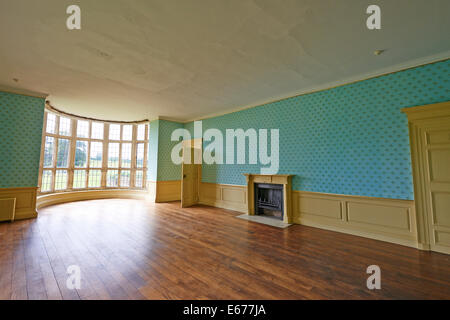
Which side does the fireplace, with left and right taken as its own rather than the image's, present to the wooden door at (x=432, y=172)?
left

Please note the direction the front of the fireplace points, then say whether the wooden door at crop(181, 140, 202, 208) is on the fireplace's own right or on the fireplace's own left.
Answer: on the fireplace's own right

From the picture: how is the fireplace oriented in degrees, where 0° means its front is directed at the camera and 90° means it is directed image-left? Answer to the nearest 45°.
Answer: approximately 45°
